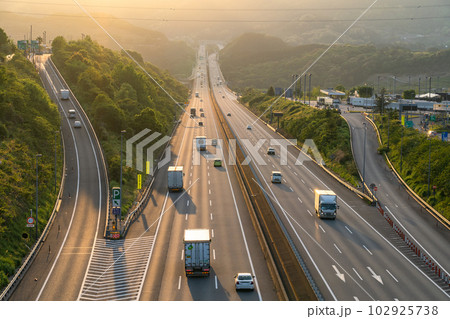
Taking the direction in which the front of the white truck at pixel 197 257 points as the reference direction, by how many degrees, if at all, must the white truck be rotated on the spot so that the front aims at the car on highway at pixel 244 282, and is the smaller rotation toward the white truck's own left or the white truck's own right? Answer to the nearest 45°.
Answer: approximately 135° to the white truck's own right

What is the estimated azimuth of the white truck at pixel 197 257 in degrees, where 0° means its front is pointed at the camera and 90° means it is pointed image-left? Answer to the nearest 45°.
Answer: approximately 180°

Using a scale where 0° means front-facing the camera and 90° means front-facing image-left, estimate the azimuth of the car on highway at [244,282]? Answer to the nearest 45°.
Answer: approximately 180°

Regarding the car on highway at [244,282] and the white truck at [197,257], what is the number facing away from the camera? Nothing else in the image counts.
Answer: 2

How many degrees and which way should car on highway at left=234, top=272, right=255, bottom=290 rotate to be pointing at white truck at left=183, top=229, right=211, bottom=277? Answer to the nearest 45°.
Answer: approximately 45° to its left
